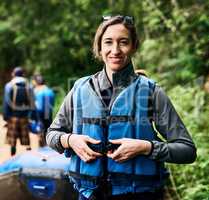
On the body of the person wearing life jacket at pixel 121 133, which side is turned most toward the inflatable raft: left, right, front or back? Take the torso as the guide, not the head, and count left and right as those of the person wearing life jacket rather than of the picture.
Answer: back

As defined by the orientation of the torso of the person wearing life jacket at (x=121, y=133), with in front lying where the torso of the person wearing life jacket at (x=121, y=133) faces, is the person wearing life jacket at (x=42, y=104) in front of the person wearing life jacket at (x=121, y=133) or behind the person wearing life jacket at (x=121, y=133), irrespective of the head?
behind

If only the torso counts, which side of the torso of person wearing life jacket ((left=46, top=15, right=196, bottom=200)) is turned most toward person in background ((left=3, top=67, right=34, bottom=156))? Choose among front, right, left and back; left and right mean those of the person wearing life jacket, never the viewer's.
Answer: back

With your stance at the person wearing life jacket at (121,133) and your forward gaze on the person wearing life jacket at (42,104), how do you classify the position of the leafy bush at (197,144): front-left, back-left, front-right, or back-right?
front-right

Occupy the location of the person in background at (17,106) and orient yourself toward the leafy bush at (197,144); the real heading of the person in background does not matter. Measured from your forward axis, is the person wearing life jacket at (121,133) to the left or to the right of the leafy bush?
right
